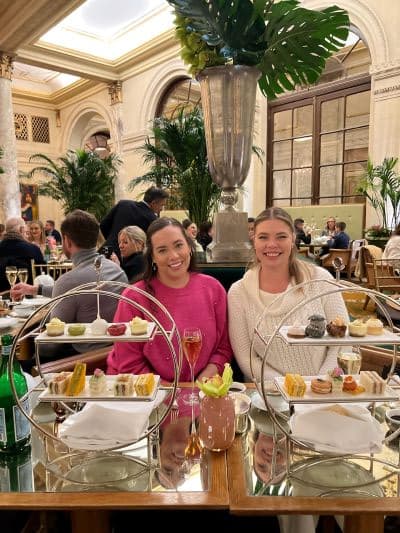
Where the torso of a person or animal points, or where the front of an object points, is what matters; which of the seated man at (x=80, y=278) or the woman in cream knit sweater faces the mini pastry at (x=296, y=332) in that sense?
the woman in cream knit sweater

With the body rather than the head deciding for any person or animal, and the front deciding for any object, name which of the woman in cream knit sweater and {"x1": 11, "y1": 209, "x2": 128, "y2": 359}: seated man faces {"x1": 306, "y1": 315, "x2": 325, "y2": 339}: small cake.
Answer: the woman in cream knit sweater

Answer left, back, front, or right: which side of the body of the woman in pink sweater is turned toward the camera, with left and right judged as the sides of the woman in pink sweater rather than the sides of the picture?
front

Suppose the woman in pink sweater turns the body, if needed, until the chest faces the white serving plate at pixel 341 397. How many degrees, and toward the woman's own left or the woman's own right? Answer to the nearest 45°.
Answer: approximately 45° to the woman's own left

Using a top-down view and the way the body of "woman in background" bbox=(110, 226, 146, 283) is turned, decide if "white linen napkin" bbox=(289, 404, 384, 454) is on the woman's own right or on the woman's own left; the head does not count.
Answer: on the woman's own left

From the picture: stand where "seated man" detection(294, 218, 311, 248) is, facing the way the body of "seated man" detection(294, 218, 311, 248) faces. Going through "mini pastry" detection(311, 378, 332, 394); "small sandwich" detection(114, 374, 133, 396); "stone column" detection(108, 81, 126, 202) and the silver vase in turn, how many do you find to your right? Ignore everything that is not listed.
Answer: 3

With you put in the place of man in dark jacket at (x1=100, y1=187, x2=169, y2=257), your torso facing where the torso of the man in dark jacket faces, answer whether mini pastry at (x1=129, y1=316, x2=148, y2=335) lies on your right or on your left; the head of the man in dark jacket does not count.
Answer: on your right

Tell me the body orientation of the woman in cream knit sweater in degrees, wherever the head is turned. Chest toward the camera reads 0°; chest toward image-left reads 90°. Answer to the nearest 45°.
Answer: approximately 0°

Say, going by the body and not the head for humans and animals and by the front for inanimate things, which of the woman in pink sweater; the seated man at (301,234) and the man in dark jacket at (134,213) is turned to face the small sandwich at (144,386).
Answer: the woman in pink sweater

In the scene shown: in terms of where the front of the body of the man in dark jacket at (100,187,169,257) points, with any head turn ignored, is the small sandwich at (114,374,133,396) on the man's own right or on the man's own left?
on the man's own right

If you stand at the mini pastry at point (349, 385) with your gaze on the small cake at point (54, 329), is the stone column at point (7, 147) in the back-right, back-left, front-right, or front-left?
front-right

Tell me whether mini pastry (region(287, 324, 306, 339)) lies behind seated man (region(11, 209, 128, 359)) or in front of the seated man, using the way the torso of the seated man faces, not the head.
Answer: behind

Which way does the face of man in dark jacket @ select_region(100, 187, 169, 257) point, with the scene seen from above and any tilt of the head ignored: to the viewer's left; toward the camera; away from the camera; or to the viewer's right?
to the viewer's right

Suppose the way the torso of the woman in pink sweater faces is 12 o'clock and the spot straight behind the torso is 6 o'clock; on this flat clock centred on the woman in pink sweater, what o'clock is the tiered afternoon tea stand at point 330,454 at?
The tiered afternoon tea stand is roughly at 11 o'clock from the woman in pink sweater.

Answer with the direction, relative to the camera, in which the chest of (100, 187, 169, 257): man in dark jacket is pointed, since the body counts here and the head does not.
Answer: to the viewer's right
